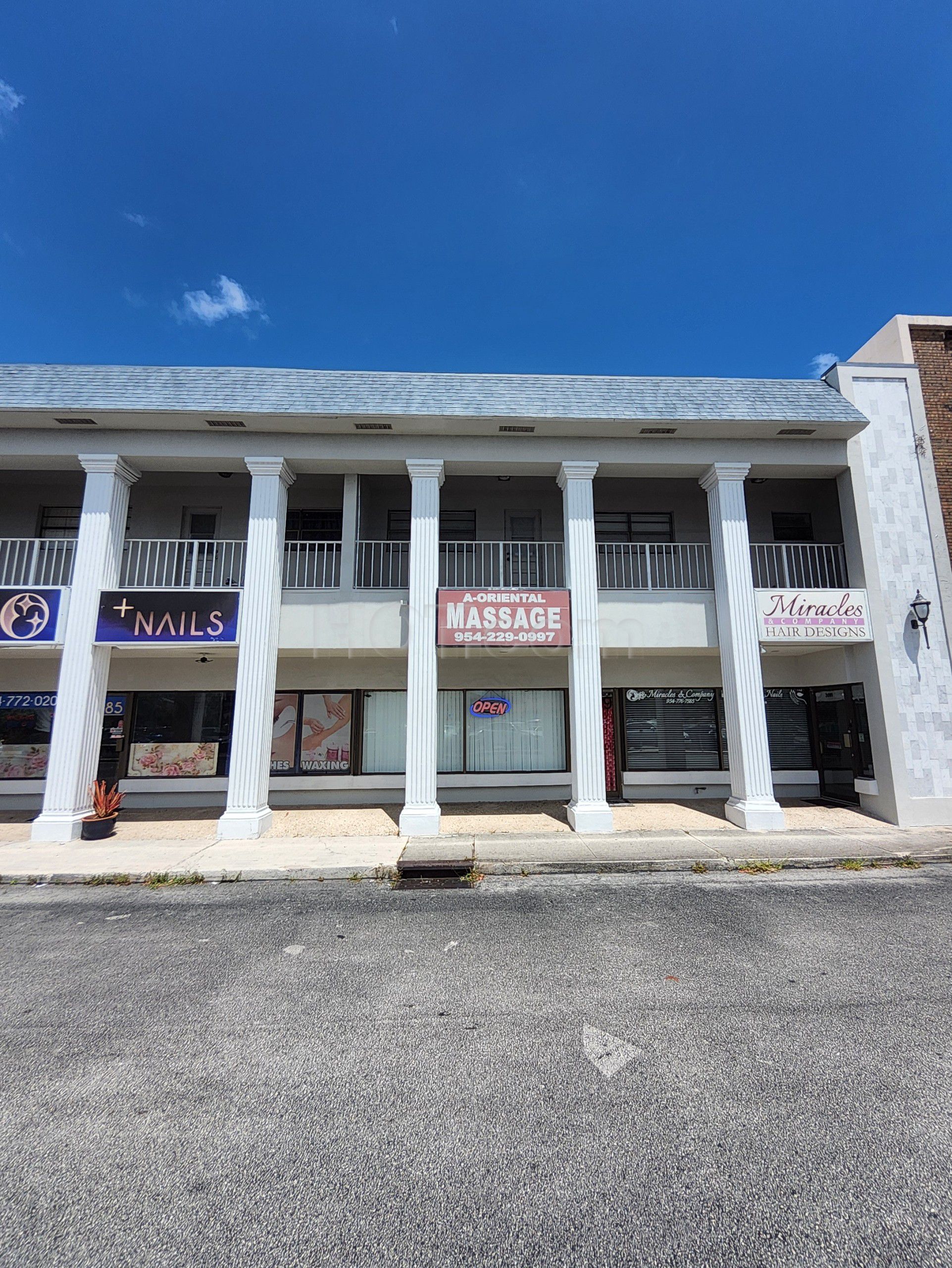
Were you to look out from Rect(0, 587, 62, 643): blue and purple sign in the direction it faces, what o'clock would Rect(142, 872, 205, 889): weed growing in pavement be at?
The weed growing in pavement is roughly at 11 o'clock from the blue and purple sign.

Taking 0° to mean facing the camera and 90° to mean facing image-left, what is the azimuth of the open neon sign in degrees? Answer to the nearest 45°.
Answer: approximately 0°

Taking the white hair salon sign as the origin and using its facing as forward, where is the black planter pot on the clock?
The black planter pot is roughly at 2 o'clock from the white hair salon sign.

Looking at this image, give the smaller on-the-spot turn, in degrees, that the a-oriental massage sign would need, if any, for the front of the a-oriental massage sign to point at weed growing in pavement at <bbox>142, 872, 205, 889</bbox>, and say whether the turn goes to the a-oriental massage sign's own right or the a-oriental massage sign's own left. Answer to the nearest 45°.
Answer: approximately 45° to the a-oriental massage sign's own right

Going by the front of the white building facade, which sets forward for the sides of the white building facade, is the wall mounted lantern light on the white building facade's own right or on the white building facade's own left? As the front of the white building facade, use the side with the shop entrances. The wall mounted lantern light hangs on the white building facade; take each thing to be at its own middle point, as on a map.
on the white building facade's own left

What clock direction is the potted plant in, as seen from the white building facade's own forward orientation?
The potted plant is roughly at 3 o'clock from the white building facade.

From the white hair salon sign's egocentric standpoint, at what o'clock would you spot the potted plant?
The potted plant is roughly at 2 o'clock from the white hair salon sign.

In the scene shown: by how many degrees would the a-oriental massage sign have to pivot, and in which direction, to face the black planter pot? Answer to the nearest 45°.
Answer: approximately 90° to its right
